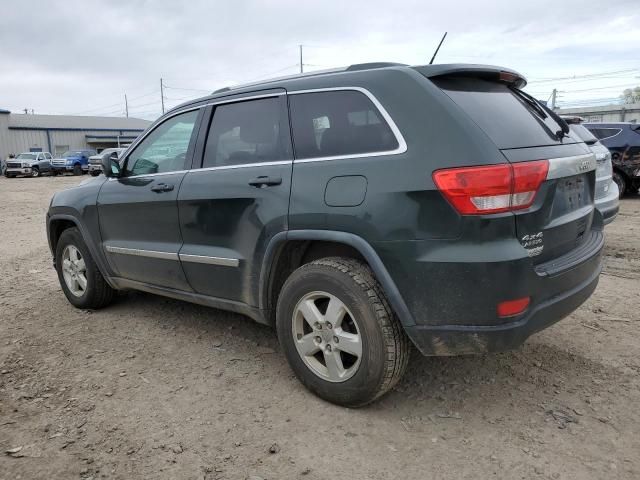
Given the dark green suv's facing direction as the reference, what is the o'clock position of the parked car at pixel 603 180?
The parked car is roughly at 3 o'clock from the dark green suv.

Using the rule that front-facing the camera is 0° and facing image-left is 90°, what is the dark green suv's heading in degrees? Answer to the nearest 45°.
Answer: approximately 135°

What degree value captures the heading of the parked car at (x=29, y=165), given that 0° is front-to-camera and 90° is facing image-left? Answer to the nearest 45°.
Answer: approximately 45°

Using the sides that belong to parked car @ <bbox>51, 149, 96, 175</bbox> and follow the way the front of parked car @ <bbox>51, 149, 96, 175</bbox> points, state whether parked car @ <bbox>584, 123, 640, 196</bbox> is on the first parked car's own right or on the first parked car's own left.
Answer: on the first parked car's own left

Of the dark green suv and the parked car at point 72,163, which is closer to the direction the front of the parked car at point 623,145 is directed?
the parked car

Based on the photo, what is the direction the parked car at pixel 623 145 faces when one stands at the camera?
facing away from the viewer and to the left of the viewer

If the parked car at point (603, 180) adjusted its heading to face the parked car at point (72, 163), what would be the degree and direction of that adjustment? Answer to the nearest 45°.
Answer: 0° — it already faces it

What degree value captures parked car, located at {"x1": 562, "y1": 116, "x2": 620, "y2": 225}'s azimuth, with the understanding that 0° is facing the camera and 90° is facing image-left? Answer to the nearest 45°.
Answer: approximately 135°

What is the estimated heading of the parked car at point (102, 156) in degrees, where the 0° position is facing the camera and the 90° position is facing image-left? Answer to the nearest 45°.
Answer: approximately 45°

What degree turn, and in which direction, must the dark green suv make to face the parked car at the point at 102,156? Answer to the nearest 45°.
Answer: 0° — it already faces it

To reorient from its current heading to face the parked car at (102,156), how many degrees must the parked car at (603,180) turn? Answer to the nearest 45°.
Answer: approximately 45° to its left

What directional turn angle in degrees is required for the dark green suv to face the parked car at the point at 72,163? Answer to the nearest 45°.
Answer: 0° — it already faces it
